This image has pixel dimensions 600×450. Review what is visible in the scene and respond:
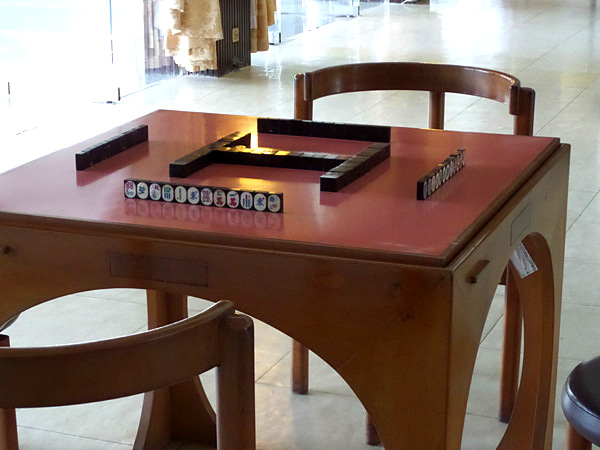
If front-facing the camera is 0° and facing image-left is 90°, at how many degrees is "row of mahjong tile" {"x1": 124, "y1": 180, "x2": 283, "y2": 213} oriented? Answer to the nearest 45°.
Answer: approximately 0°

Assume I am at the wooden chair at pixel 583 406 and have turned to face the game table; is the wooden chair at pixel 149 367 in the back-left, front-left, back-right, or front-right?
front-left

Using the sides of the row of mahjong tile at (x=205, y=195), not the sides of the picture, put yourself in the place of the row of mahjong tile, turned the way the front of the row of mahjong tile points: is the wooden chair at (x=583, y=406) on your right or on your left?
on your left

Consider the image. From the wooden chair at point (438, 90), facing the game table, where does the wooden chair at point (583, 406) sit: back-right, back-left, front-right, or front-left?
front-left

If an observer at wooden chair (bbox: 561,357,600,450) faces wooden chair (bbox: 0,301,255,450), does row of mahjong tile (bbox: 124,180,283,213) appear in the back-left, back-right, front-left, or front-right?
front-right

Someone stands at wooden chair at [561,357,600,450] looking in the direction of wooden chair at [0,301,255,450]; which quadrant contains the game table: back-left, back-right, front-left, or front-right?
front-right

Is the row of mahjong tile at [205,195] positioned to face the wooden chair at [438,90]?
no

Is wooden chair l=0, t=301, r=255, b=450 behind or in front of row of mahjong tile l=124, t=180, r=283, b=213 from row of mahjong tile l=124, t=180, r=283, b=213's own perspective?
in front

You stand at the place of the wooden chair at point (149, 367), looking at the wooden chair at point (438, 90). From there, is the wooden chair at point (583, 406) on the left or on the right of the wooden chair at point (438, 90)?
right

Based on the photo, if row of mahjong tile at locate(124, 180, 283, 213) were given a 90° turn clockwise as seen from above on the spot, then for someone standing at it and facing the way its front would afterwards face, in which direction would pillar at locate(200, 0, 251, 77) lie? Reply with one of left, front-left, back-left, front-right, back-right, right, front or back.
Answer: right
